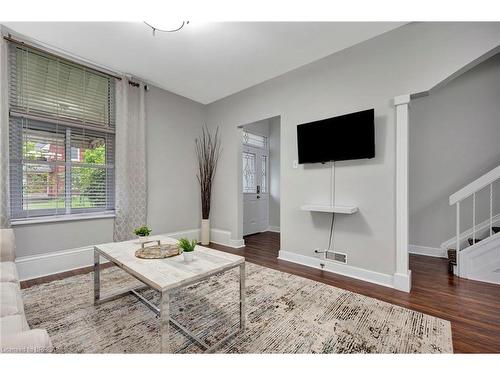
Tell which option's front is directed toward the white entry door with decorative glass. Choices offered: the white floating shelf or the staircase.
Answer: the staircase

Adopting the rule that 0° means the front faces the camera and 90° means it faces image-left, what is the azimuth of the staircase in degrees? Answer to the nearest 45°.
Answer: approximately 90°

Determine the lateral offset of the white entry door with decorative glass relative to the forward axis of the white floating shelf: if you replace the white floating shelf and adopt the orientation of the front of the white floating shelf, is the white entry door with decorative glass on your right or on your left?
on your right

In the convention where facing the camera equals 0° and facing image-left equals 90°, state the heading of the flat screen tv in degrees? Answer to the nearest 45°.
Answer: approximately 45°

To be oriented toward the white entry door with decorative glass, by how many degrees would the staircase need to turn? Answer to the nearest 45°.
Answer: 0° — it already faces it

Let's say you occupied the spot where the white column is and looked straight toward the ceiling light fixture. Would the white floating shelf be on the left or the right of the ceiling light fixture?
right
